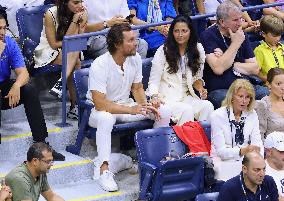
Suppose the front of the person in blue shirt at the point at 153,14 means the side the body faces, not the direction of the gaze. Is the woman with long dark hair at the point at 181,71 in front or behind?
in front

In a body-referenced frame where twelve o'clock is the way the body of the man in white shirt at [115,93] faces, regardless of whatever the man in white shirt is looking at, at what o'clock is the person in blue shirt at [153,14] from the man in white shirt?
The person in blue shirt is roughly at 8 o'clock from the man in white shirt.

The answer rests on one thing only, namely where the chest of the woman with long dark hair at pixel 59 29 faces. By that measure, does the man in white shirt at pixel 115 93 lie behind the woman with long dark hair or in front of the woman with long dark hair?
in front

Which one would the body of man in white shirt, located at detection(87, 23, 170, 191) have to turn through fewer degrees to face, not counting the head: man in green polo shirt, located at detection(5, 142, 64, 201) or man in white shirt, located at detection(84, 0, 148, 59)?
the man in green polo shirt

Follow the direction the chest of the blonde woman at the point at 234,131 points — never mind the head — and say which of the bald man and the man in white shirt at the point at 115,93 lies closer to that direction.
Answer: the bald man

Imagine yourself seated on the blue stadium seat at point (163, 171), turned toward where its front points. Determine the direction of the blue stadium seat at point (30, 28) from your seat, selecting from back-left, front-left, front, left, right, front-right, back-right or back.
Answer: back

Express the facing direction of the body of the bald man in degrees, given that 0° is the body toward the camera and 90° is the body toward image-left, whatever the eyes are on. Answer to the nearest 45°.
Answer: approximately 315°

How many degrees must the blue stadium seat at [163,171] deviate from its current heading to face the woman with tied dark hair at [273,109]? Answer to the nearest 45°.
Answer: approximately 90° to its left
